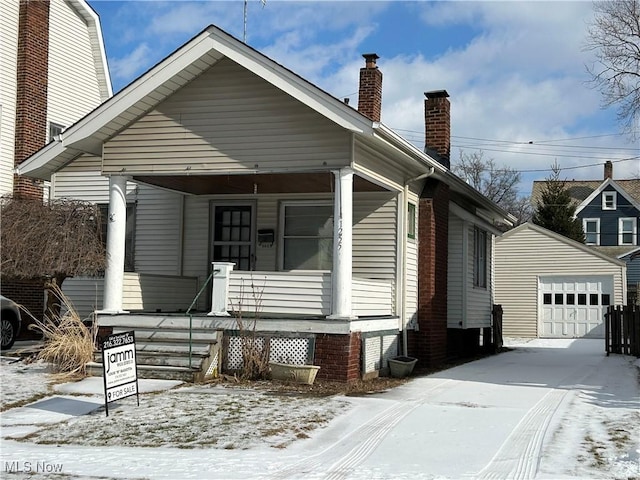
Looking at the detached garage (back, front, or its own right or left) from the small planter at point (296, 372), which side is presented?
front

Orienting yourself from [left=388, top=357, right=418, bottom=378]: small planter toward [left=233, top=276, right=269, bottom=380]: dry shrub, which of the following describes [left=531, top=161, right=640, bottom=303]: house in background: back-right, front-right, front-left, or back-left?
back-right

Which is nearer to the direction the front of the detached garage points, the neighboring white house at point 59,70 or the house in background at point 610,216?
the neighboring white house

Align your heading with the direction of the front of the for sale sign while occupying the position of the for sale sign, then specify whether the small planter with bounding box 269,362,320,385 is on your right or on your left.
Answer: on your left

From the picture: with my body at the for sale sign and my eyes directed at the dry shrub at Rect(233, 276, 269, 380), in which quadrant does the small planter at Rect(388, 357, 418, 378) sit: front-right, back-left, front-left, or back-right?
front-right

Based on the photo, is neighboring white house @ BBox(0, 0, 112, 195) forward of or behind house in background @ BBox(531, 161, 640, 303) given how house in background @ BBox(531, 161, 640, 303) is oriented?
forward

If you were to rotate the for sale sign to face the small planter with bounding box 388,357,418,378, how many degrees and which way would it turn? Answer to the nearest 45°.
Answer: approximately 90° to its left

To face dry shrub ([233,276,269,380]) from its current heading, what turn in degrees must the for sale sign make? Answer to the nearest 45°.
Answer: approximately 90° to its left

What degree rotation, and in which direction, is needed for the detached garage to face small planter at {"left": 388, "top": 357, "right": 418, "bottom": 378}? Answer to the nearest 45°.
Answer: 0° — it already faces it

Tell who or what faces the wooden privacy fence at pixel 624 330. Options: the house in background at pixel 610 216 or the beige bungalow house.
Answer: the house in background

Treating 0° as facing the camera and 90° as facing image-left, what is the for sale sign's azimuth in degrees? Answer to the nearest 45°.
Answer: approximately 315°

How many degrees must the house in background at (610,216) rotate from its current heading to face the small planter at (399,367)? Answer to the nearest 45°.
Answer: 0° — it already faces it

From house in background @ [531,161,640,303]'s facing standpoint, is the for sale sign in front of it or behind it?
in front

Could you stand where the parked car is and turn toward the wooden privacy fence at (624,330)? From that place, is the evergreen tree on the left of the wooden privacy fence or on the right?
left

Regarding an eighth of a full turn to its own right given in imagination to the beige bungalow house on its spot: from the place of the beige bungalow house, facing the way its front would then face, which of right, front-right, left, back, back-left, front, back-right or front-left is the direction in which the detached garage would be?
back-right

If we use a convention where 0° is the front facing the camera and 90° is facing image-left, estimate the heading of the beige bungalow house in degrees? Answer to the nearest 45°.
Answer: approximately 45°

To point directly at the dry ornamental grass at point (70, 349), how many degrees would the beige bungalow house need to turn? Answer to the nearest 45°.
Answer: approximately 45° to its right

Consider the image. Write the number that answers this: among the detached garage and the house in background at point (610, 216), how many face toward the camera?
2
